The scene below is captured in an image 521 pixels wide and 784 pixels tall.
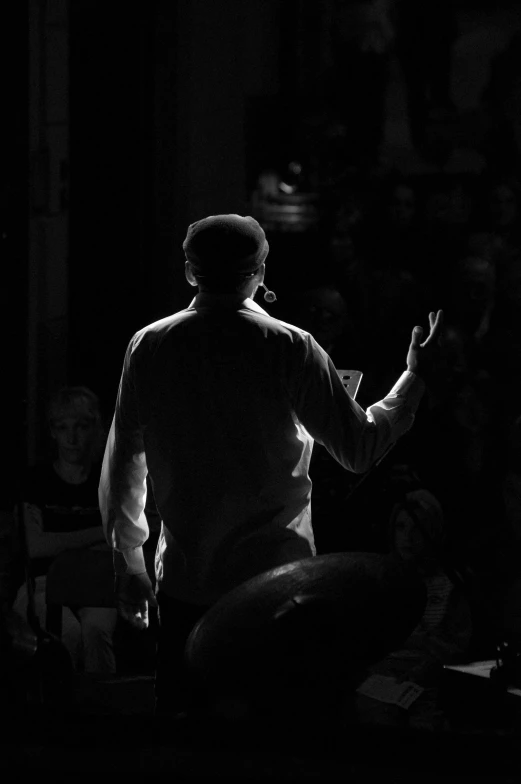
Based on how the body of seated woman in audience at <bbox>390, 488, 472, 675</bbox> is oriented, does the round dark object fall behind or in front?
in front

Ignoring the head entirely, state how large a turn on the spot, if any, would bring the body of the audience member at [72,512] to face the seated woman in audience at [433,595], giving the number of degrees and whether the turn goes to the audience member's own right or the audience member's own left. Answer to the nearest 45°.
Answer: approximately 90° to the audience member's own left

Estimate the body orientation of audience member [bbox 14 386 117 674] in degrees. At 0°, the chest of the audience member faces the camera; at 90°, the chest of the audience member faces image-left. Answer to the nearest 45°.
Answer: approximately 0°

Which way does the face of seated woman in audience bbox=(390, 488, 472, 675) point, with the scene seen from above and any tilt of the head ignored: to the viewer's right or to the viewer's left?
to the viewer's left

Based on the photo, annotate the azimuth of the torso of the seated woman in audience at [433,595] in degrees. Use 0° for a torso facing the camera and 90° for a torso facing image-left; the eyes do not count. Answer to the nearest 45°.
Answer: approximately 45°

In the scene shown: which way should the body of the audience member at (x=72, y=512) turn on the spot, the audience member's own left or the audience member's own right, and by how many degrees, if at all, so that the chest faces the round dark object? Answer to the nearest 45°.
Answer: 0° — they already face it

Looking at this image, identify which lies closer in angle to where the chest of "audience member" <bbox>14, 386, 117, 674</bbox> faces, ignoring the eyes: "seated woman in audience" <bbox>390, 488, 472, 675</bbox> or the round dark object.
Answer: the round dark object
